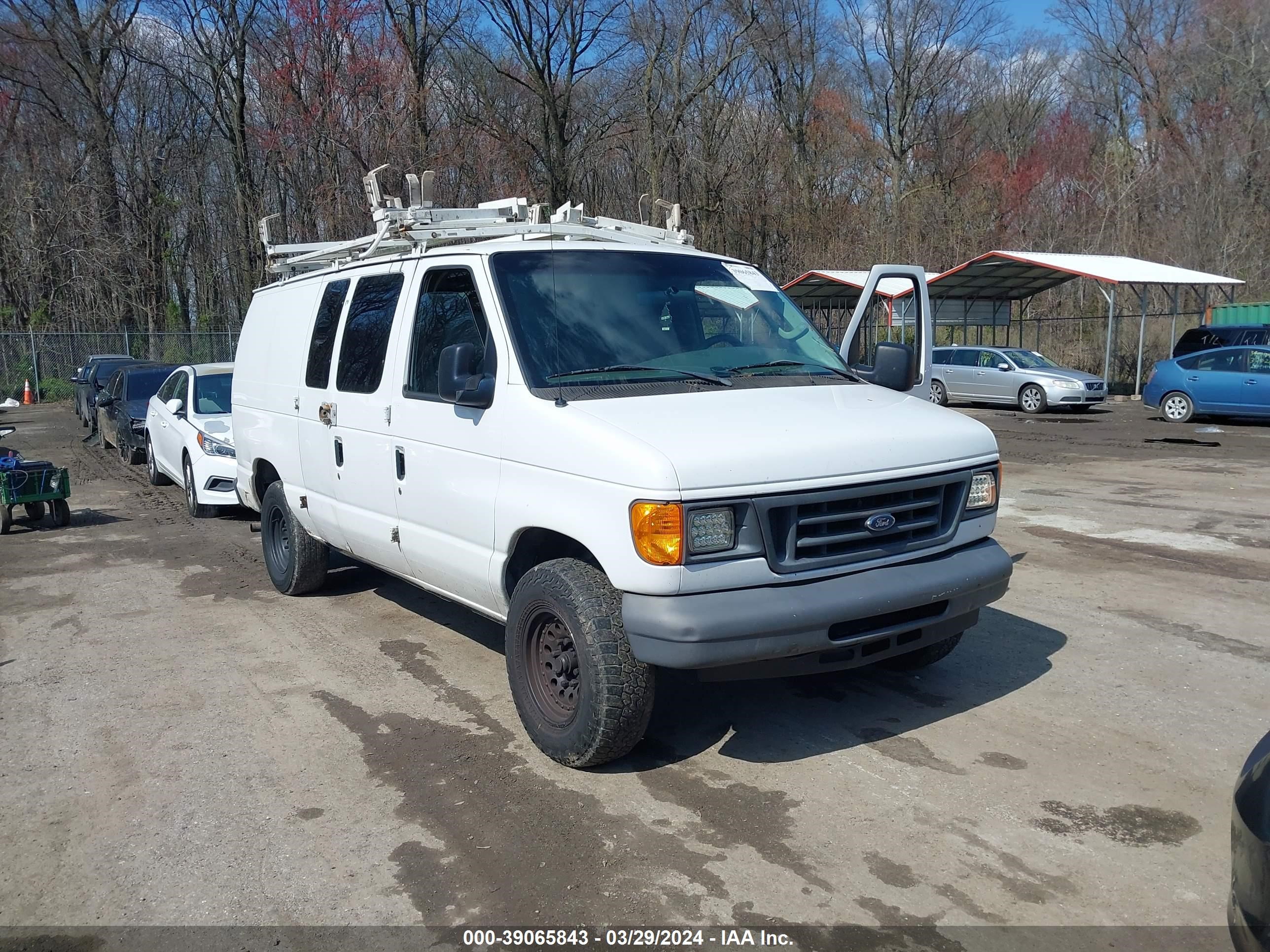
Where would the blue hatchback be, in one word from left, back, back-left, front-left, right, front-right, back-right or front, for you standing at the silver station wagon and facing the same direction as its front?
front

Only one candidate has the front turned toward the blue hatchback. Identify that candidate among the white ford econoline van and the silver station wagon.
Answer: the silver station wagon

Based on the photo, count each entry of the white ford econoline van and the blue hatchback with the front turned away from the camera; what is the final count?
0

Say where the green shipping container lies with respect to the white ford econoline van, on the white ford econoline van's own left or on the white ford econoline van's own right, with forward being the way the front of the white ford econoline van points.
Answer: on the white ford econoline van's own left

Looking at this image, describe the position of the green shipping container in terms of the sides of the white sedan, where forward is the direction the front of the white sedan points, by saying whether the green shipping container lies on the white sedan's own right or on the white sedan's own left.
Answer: on the white sedan's own left

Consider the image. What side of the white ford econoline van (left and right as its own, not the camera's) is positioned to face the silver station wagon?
left

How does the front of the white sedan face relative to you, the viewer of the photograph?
facing the viewer and to the right of the viewer

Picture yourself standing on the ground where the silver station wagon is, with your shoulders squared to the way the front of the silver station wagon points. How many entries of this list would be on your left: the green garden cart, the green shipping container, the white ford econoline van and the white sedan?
1

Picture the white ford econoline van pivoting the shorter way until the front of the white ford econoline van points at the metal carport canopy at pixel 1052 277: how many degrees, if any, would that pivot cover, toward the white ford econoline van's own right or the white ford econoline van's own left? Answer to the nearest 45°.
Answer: approximately 90° to the white ford econoline van's own left

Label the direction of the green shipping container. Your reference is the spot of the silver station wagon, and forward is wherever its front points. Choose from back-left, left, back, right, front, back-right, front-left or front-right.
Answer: left

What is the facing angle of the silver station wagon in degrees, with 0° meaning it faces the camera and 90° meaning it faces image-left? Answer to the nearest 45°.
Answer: approximately 315°

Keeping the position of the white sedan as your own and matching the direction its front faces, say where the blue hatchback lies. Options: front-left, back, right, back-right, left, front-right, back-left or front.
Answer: front-left

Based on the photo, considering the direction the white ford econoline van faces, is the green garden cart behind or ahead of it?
behind
